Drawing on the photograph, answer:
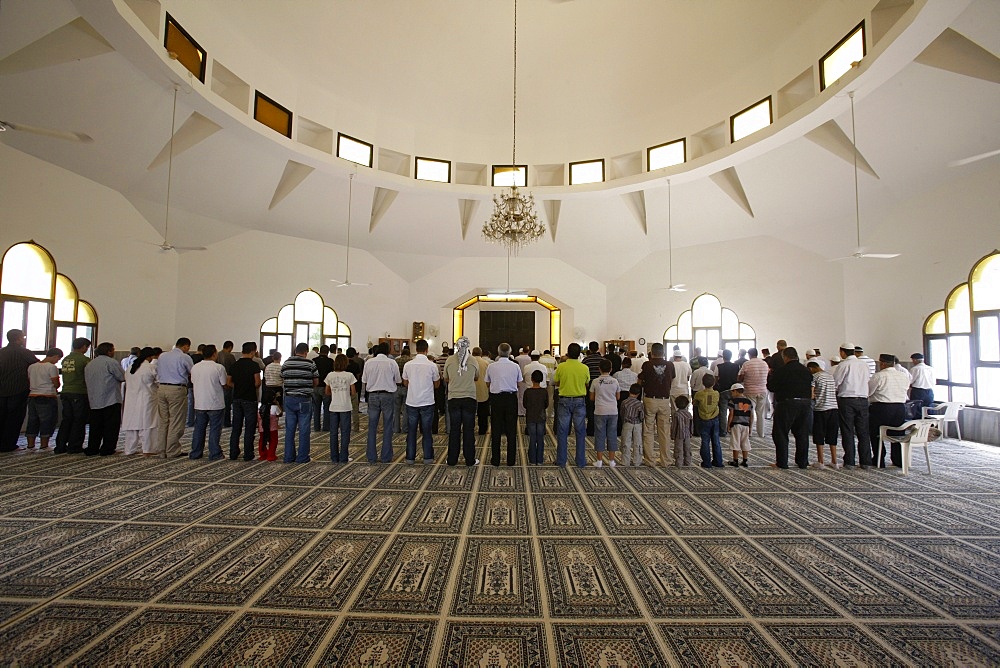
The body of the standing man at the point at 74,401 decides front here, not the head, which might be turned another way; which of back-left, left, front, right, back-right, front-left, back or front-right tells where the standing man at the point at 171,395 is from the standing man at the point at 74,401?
right

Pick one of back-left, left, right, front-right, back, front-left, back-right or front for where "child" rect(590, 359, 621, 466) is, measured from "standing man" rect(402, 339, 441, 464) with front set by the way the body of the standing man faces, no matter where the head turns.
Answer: right

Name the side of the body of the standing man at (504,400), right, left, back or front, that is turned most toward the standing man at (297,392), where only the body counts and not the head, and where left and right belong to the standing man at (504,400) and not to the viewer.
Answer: left

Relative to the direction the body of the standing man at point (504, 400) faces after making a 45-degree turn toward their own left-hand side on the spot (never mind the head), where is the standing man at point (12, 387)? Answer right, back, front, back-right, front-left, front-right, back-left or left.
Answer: front-left

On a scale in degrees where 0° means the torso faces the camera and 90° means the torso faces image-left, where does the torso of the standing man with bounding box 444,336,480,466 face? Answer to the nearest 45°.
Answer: approximately 180°

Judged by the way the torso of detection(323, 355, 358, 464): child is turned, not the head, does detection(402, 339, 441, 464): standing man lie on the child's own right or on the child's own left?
on the child's own right

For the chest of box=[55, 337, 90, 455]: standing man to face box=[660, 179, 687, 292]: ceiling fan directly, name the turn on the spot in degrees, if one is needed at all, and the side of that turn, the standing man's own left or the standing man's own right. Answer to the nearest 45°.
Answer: approximately 45° to the standing man's own right

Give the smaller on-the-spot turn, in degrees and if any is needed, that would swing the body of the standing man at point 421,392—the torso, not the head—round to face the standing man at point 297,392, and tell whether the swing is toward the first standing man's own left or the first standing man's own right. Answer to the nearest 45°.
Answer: approximately 90° to the first standing man's own left

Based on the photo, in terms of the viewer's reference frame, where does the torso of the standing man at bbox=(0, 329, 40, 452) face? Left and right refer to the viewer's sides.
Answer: facing away from the viewer and to the right of the viewer

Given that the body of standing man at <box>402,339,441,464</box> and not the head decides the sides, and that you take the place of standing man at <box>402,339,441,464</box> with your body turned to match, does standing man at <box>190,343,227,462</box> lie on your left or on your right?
on your left

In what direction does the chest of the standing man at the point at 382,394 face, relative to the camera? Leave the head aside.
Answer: away from the camera

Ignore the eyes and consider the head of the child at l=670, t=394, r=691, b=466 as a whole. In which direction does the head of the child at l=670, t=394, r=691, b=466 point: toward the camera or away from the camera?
away from the camera

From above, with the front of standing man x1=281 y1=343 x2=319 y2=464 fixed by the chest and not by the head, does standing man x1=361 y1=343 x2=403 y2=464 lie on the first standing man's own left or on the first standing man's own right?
on the first standing man's own right

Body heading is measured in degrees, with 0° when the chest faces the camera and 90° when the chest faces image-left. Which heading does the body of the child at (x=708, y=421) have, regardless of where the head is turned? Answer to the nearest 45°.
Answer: approximately 180°

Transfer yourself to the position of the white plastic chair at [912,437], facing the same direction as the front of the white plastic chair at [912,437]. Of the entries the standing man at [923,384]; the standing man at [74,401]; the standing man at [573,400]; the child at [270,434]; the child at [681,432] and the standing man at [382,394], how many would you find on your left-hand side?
5
